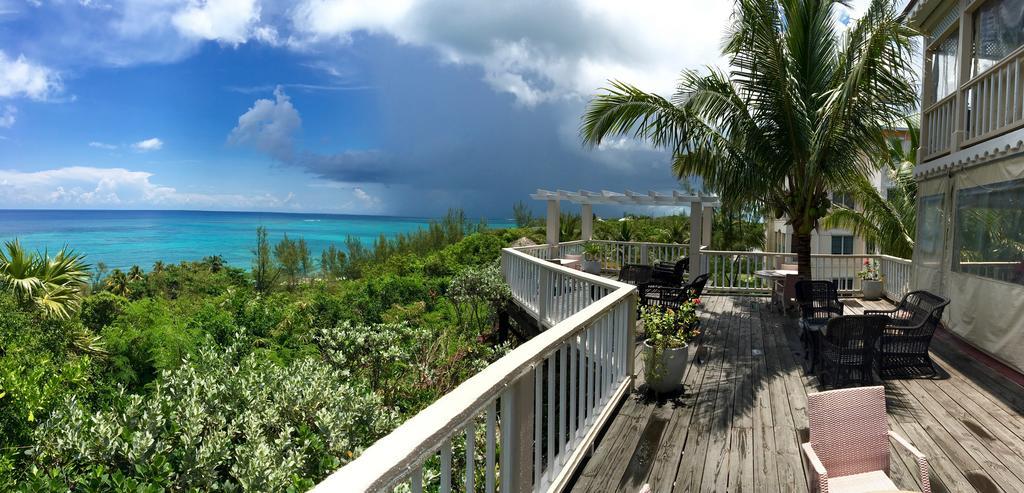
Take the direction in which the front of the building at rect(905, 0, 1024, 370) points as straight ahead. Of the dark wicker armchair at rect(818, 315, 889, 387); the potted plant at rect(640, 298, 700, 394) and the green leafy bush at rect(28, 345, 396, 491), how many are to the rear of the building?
0

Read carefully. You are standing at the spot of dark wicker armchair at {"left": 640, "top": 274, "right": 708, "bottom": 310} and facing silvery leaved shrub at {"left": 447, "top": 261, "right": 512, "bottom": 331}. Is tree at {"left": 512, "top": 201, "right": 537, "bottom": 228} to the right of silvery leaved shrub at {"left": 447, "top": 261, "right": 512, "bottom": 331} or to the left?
right

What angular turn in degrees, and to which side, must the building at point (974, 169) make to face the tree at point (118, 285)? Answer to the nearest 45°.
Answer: approximately 45° to its right

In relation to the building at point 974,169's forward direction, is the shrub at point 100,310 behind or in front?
in front

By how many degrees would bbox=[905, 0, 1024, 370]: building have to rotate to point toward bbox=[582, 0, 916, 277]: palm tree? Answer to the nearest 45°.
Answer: approximately 45° to its right

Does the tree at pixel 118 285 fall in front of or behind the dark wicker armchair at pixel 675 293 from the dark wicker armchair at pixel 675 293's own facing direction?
in front

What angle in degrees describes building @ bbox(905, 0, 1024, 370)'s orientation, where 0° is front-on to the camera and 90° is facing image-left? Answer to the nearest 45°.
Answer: approximately 45°

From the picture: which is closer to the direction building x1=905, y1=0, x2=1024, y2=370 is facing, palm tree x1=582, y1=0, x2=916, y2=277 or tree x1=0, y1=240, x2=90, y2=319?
the tree
